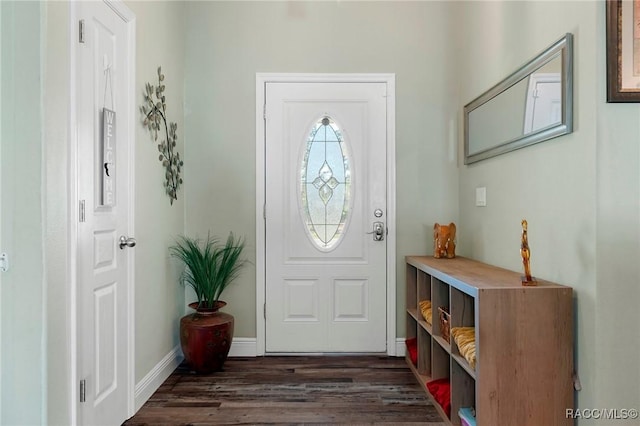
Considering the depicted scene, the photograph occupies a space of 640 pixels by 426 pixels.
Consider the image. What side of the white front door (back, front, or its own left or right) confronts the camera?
front

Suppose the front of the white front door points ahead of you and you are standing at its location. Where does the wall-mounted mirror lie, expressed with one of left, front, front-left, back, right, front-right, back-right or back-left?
front-left

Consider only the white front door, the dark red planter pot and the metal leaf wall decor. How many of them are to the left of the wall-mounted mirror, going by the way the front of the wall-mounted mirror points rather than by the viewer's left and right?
0

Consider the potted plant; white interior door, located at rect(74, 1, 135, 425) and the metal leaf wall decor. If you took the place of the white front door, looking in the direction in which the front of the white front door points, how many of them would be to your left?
0

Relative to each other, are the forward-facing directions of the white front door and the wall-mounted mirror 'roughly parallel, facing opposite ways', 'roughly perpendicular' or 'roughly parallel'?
roughly perpendicular

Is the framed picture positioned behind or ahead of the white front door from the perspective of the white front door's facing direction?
ahead

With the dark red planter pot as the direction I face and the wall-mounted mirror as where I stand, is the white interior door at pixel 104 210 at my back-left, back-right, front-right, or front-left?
front-left

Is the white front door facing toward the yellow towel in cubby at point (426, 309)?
no

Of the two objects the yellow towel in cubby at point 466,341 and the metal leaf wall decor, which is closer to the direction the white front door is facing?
the yellow towel in cubby

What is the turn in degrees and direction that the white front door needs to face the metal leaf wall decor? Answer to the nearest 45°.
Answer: approximately 90° to its right

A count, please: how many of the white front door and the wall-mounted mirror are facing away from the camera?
0

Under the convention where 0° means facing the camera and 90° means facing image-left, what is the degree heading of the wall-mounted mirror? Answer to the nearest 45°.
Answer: approximately 45°

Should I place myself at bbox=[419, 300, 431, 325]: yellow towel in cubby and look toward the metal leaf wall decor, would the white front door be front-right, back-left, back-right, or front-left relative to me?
front-right

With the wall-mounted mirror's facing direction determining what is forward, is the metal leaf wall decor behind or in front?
in front

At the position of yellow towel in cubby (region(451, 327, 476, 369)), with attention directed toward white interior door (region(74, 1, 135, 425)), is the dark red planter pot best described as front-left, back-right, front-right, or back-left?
front-right

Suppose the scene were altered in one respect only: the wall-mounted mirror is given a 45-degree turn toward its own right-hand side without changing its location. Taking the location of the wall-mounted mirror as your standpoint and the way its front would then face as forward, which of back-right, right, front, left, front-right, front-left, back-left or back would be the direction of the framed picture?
back-left

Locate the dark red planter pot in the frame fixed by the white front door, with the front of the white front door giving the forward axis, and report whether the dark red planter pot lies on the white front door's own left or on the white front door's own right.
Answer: on the white front door's own right
